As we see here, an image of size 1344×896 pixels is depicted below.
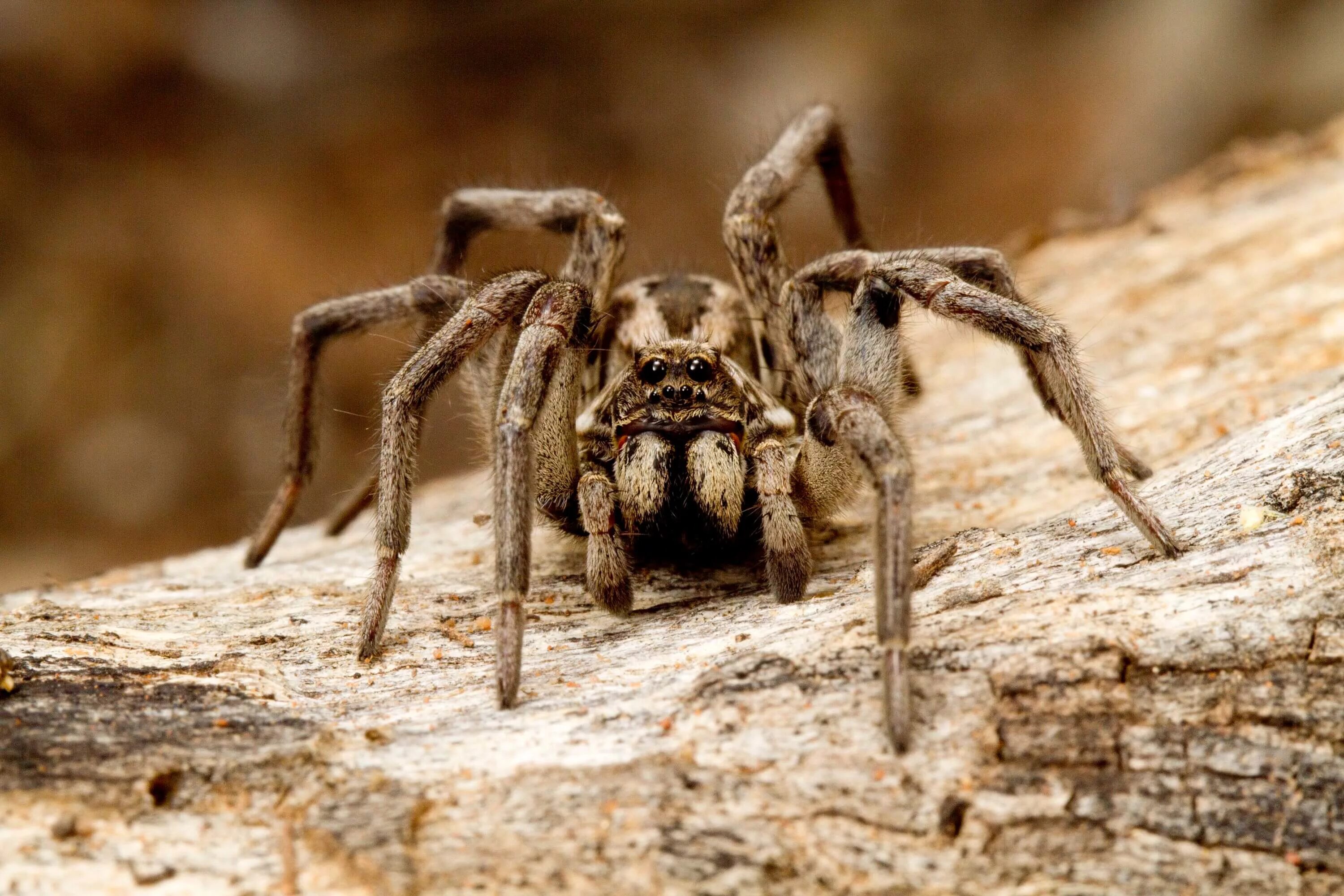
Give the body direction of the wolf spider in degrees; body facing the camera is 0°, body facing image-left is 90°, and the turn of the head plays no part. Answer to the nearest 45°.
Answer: approximately 0°
